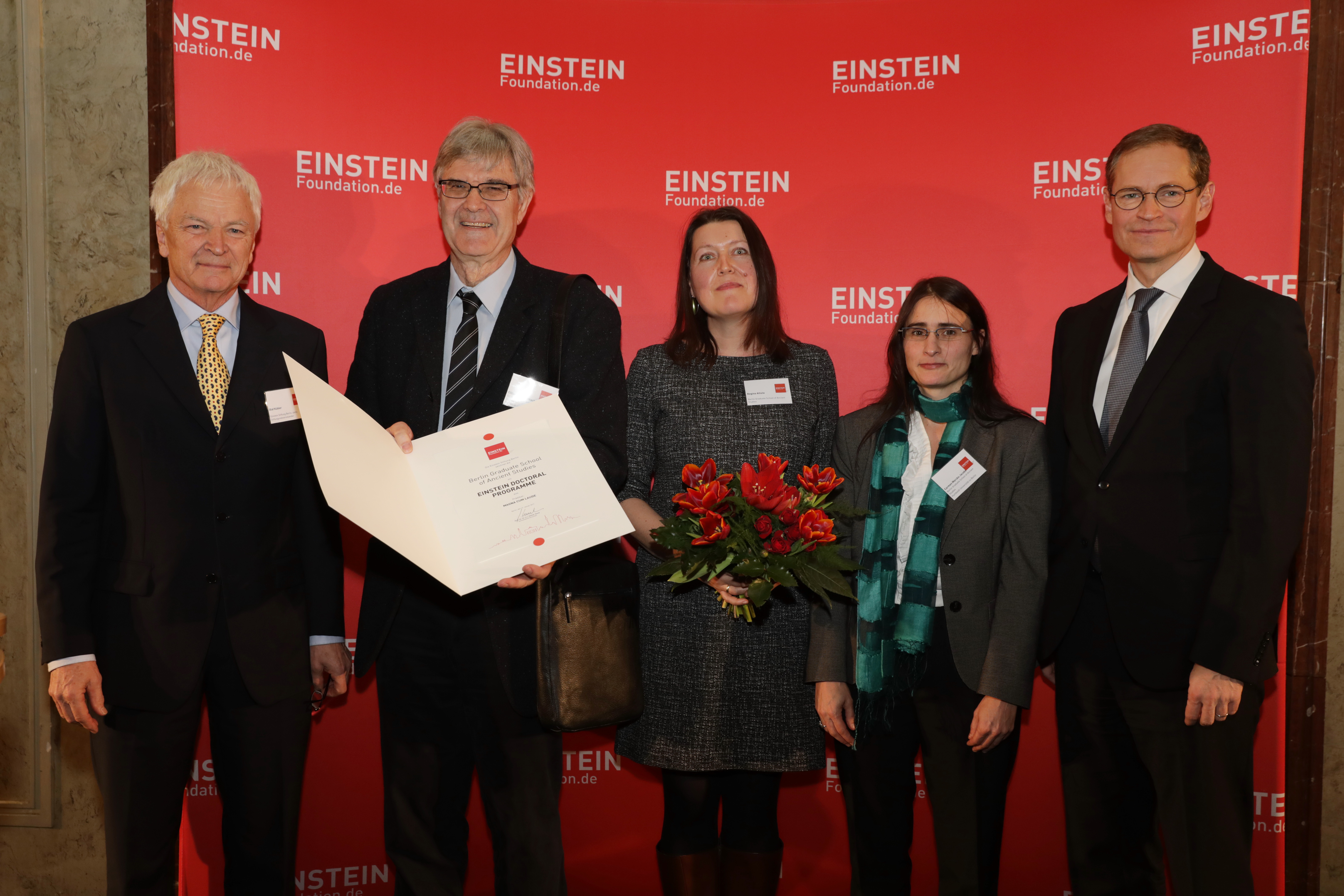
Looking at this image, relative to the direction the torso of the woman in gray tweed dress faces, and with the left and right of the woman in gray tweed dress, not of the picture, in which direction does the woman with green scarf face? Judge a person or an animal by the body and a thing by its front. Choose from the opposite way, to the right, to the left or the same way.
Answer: the same way

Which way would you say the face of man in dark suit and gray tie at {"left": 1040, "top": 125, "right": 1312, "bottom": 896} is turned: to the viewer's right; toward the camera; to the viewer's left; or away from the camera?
toward the camera

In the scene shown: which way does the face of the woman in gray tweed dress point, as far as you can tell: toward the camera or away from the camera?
toward the camera

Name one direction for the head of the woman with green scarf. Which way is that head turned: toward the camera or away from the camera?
toward the camera

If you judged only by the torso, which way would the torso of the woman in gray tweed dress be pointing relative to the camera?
toward the camera

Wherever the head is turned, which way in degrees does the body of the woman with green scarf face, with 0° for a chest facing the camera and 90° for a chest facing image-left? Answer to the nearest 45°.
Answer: approximately 0°

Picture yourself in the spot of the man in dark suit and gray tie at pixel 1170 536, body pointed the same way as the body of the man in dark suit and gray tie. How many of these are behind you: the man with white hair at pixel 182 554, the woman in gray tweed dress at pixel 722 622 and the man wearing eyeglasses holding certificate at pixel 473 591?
0

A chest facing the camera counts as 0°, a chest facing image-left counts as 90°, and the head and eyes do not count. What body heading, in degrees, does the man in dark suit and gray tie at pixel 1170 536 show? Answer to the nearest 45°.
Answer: approximately 45°

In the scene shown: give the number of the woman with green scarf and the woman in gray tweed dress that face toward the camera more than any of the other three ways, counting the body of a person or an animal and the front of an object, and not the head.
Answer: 2
